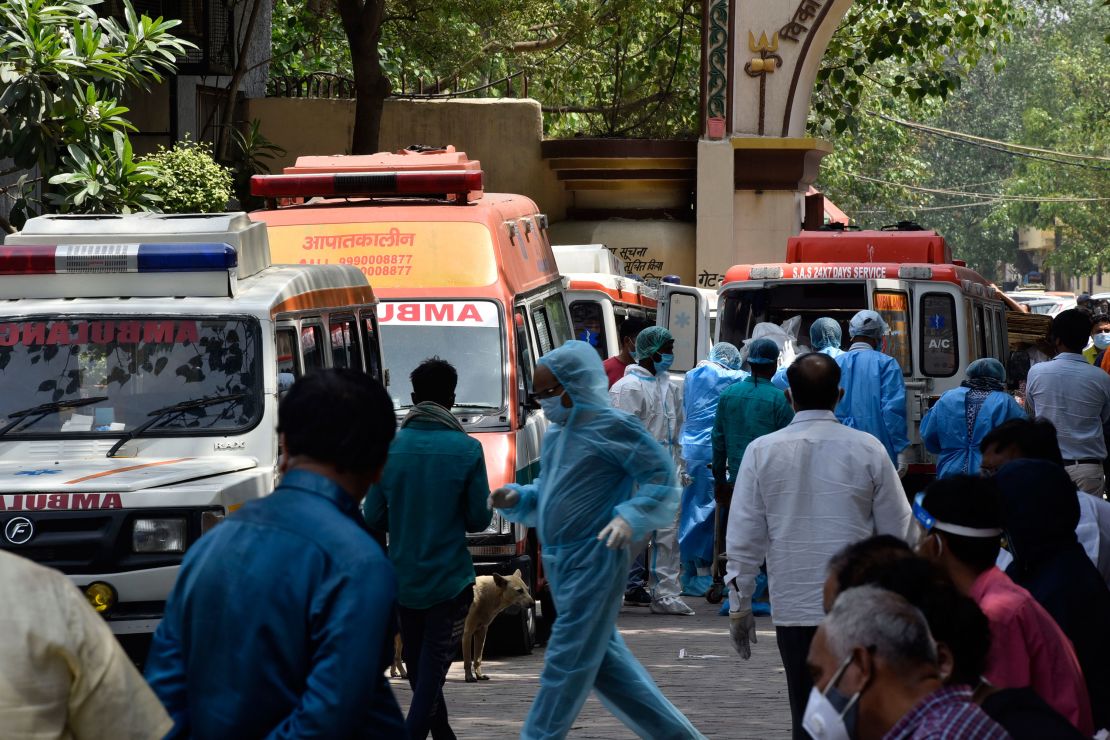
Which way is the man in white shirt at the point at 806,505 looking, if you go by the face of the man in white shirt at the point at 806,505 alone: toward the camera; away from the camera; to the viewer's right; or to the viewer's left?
away from the camera

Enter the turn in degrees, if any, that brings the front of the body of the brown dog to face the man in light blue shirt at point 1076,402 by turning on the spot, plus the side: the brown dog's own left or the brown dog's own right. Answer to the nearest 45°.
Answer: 0° — it already faces them

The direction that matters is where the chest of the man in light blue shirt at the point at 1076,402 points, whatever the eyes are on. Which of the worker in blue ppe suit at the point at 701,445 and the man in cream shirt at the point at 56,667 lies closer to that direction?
the worker in blue ppe suit

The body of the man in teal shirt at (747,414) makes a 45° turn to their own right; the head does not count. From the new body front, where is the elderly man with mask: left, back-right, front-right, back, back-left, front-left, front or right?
back-right

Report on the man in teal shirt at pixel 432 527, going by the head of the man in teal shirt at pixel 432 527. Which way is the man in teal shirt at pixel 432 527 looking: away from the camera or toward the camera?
away from the camera

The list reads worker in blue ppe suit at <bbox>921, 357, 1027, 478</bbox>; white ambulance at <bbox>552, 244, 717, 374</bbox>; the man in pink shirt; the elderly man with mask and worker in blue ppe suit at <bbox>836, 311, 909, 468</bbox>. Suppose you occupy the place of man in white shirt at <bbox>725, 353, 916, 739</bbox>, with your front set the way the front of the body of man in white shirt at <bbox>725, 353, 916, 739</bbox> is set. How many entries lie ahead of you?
3

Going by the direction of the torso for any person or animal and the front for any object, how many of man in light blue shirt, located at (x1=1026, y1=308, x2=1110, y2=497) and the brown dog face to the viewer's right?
1

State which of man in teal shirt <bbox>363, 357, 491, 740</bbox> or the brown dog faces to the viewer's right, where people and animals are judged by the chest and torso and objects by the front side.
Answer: the brown dog

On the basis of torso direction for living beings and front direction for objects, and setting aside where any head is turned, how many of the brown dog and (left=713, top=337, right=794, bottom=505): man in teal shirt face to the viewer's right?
1

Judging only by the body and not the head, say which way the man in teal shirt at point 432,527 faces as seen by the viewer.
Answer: away from the camera

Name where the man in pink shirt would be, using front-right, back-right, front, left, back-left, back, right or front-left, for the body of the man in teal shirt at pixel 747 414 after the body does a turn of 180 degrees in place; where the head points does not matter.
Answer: front

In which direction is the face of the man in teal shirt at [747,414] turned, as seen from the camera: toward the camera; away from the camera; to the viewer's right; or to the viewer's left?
away from the camera

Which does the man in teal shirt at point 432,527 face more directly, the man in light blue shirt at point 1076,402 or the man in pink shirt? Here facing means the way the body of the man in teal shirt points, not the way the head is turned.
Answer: the man in light blue shirt

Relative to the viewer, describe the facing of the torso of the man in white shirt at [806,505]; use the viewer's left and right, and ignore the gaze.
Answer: facing away from the viewer
